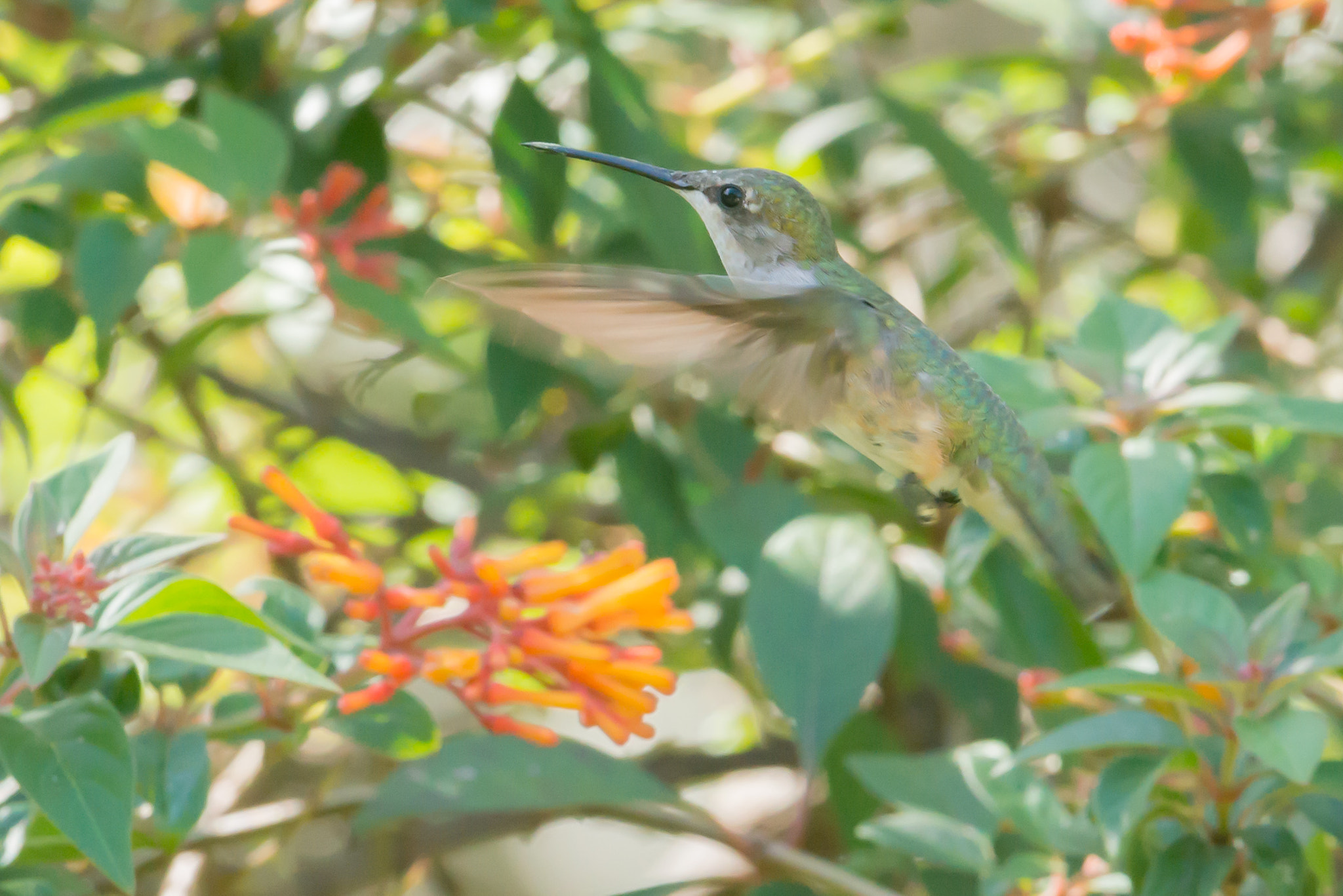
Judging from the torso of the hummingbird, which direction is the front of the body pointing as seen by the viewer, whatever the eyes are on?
to the viewer's left

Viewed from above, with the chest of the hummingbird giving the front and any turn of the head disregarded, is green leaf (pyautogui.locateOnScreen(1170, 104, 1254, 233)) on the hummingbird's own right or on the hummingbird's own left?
on the hummingbird's own right
